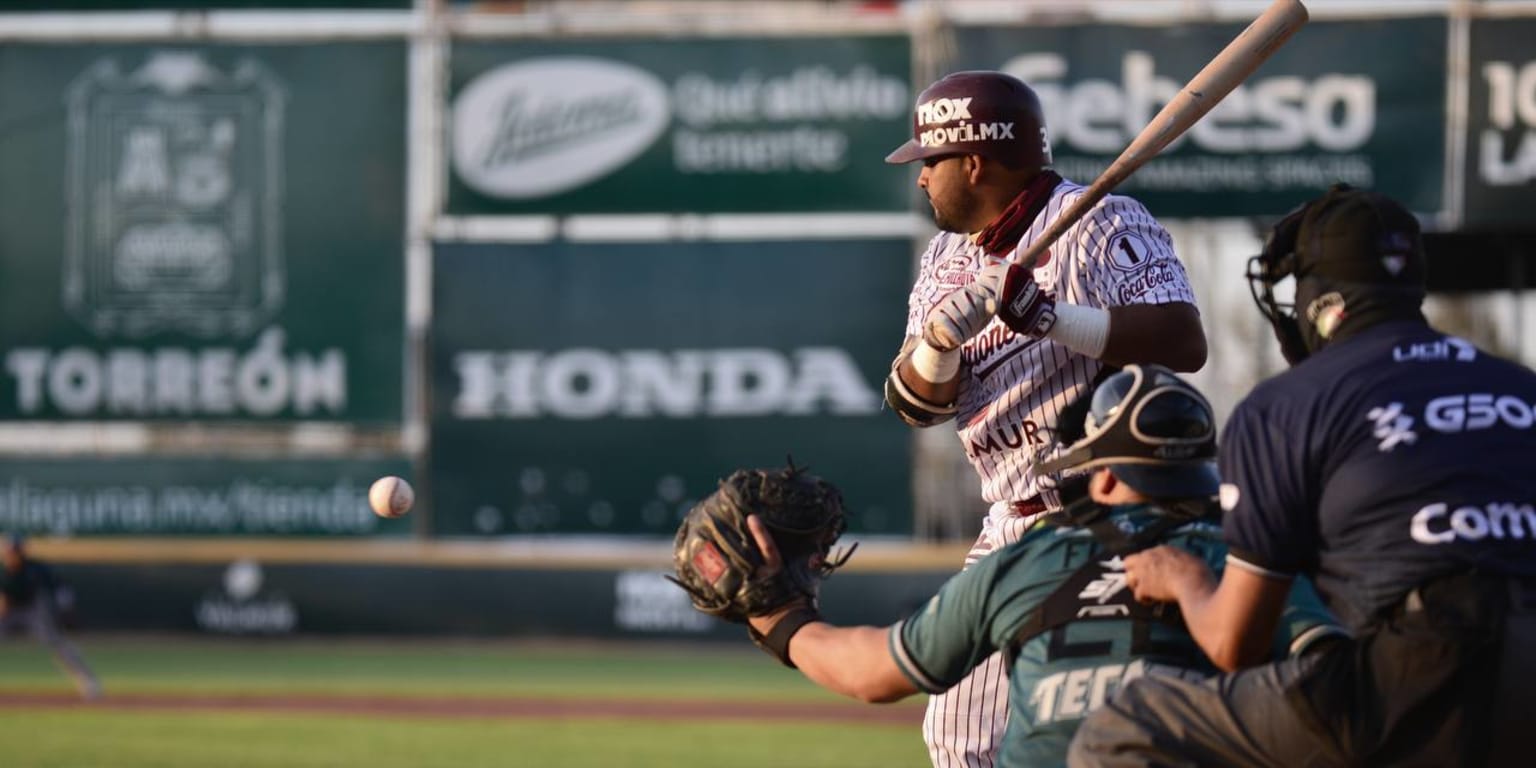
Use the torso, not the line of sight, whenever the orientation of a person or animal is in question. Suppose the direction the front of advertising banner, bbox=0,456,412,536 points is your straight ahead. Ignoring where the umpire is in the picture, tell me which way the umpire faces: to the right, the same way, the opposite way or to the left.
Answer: the opposite way

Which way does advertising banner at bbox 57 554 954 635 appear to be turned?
toward the camera

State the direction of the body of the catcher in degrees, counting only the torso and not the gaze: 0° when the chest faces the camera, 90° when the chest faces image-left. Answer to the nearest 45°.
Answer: approximately 135°

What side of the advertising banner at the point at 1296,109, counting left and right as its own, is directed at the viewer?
front

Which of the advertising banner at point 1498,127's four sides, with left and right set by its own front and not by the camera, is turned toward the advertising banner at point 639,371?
right

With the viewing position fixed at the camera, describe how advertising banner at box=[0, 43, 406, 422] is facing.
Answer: facing the viewer

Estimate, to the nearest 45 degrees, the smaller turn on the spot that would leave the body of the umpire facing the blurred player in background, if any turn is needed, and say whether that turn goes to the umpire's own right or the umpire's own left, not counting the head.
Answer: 0° — they already face them

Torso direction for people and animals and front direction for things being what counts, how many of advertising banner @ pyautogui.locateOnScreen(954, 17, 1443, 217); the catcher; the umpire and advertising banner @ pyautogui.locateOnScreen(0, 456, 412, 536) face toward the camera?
2

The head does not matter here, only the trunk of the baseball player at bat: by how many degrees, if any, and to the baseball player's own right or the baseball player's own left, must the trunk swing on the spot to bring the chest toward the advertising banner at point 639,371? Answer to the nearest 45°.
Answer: approximately 135° to the baseball player's own right

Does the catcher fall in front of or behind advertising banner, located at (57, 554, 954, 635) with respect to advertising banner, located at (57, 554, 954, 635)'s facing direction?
in front

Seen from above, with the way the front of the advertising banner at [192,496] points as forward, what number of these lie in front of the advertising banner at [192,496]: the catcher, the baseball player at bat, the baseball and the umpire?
4

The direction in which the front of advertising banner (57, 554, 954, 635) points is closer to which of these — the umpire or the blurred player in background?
the umpire

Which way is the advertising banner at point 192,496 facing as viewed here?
toward the camera

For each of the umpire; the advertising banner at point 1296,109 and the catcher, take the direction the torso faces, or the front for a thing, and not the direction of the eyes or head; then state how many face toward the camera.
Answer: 1

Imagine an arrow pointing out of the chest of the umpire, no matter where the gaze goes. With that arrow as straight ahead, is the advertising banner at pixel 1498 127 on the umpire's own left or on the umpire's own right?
on the umpire's own right

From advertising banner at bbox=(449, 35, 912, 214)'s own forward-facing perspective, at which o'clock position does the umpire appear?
The umpire is roughly at 12 o'clock from the advertising banner.

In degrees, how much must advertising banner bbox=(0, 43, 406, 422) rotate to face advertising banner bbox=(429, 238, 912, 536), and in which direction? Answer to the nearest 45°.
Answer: approximately 45° to its left

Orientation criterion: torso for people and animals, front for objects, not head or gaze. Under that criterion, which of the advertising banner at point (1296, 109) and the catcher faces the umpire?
the advertising banner

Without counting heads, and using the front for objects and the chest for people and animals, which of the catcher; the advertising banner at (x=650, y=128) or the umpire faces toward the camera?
the advertising banner

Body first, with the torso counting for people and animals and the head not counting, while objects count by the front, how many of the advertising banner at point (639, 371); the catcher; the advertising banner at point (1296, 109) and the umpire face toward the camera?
2
